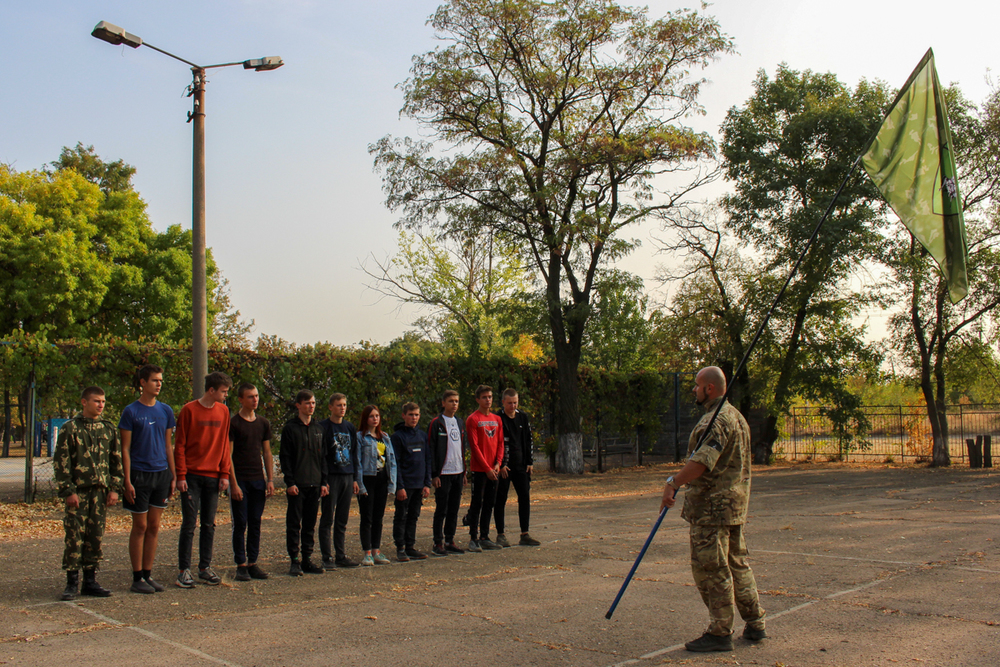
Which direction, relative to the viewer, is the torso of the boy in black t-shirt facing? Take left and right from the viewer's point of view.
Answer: facing the viewer and to the right of the viewer

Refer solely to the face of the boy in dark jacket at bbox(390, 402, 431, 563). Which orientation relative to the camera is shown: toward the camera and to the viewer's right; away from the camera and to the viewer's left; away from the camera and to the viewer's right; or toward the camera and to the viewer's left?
toward the camera and to the viewer's right

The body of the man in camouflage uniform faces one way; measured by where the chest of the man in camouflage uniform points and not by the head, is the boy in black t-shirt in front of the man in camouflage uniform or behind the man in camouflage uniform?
in front

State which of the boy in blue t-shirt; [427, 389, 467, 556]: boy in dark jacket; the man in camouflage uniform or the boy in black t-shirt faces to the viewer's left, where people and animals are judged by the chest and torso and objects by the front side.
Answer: the man in camouflage uniform

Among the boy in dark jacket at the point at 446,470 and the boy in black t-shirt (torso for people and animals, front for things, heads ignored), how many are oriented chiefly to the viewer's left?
0

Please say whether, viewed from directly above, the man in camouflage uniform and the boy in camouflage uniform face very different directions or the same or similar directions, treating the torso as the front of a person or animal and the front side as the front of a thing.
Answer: very different directions

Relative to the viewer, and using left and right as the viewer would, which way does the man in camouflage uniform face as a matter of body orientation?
facing to the left of the viewer

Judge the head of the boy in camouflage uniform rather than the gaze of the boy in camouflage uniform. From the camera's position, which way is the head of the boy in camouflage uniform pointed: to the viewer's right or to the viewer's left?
to the viewer's right

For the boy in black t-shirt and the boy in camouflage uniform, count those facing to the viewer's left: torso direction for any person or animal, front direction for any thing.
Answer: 0

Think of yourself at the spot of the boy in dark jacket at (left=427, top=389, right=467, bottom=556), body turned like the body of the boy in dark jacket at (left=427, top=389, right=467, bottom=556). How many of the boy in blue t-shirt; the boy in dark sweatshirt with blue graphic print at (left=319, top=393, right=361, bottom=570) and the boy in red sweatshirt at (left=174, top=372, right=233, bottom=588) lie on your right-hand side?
3

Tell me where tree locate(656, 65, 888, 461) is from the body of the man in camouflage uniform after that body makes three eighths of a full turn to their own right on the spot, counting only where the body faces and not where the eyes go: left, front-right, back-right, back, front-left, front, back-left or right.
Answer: front-left

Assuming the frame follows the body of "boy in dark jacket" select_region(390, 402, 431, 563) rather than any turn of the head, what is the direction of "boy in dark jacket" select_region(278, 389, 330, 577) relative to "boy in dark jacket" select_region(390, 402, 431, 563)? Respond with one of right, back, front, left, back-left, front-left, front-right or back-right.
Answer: right

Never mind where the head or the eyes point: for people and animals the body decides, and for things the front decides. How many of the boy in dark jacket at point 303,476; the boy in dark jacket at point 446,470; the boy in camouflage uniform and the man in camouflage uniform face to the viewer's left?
1

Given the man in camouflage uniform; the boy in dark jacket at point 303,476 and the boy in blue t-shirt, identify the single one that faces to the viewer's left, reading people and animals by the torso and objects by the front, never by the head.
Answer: the man in camouflage uniform

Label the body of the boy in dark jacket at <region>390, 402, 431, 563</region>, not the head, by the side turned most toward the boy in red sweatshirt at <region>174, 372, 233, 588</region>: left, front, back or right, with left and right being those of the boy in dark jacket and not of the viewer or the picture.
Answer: right

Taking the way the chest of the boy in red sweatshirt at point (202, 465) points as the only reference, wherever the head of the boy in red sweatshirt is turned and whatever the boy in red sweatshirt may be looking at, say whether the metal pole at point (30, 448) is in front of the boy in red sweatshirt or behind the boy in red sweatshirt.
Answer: behind

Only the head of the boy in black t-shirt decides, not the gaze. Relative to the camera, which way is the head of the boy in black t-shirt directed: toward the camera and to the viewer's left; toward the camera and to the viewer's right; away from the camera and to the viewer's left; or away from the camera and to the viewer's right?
toward the camera and to the viewer's right

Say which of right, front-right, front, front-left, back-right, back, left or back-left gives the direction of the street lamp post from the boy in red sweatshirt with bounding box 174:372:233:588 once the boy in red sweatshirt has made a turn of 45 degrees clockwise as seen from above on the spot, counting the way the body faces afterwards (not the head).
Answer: back
